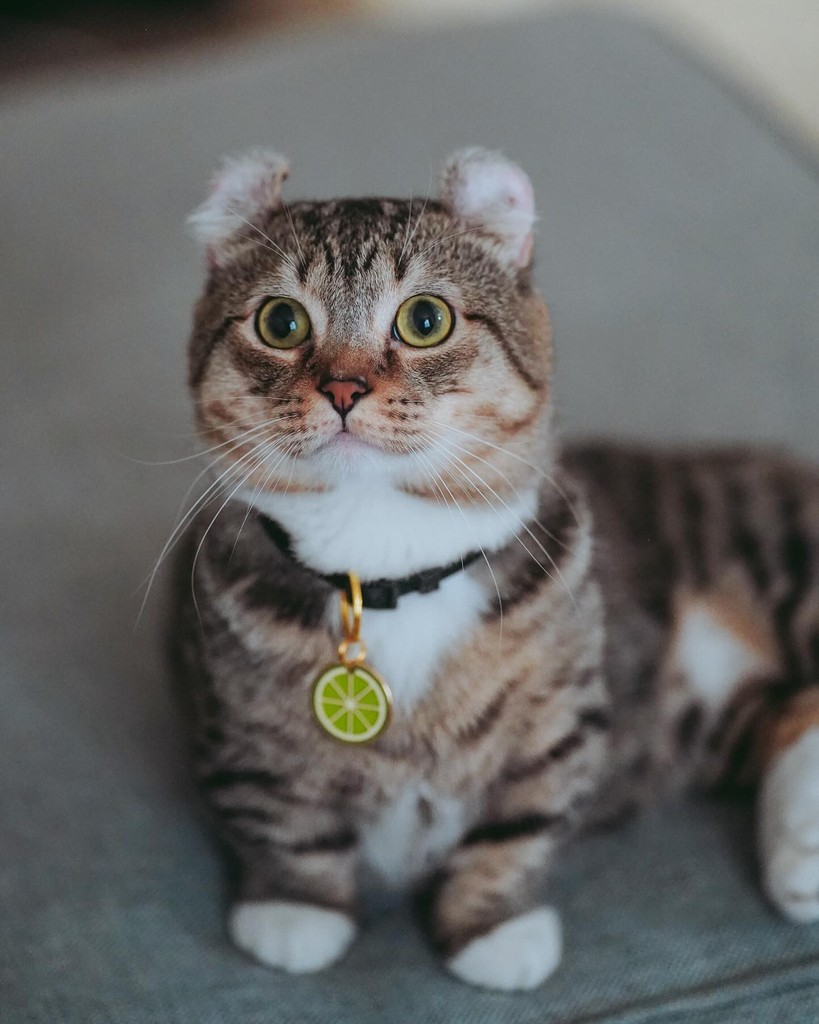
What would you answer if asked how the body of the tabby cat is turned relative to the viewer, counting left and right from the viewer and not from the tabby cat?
facing the viewer and to the left of the viewer
